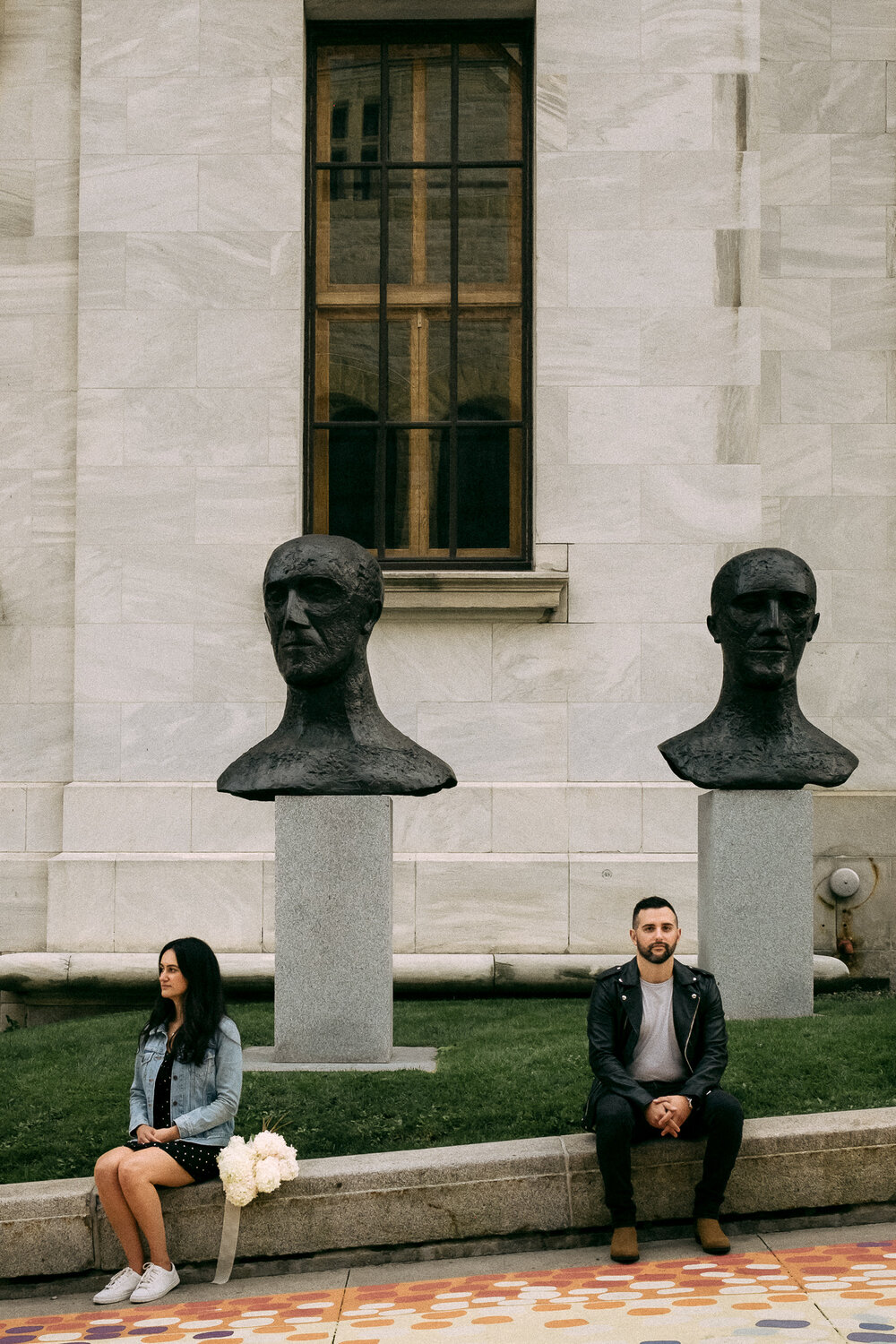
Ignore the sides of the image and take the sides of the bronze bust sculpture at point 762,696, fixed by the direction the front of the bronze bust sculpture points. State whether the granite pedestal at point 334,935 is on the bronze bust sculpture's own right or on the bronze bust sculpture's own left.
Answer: on the bronze bust sculpture's own right

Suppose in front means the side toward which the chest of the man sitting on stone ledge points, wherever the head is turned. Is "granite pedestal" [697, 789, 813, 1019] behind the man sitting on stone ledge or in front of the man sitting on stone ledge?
behind

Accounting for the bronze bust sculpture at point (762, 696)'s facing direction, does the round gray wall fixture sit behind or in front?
behind

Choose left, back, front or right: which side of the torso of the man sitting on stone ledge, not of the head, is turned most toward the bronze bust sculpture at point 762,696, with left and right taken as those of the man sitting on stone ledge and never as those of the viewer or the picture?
back

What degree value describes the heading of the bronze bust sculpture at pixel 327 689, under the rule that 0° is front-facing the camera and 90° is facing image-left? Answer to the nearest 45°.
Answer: approximately 45°

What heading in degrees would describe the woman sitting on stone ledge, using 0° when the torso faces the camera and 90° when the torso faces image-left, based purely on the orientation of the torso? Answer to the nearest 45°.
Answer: approximately 45°

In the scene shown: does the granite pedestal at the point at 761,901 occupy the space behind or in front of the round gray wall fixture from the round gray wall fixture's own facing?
in front

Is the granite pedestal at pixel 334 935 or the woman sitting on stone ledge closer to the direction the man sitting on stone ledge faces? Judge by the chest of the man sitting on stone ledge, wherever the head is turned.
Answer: the woman sitting on stone ledge

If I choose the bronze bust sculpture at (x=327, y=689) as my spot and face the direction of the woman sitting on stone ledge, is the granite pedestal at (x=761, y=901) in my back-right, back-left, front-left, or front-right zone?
back-left

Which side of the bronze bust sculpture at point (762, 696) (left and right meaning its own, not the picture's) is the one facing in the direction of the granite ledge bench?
front

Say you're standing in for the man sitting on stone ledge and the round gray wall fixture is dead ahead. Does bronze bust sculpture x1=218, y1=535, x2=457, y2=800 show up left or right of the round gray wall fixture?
left
